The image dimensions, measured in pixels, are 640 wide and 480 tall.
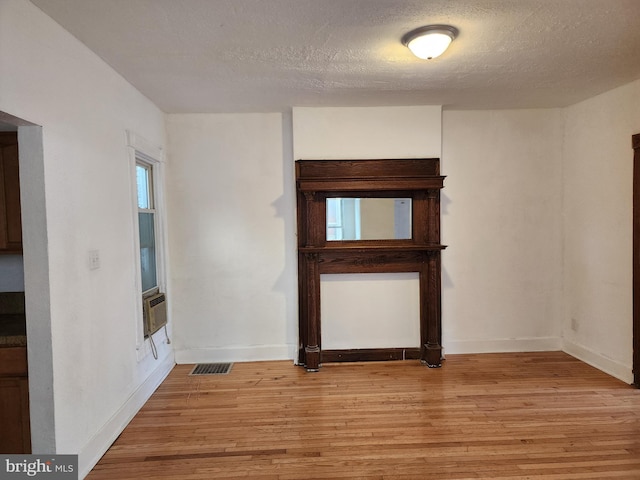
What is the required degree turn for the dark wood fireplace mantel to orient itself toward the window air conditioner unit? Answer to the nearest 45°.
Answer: approximately 90° to its right

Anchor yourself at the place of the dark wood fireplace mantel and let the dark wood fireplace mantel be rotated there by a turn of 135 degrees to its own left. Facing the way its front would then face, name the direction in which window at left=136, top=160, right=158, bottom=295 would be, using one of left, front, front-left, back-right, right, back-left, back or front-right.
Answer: back-left

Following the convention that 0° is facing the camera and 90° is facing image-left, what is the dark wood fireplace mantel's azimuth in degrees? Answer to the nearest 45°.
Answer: approximately 0°

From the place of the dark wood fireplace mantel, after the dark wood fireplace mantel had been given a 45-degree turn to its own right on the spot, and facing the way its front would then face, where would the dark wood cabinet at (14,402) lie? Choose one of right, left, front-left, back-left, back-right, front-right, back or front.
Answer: front

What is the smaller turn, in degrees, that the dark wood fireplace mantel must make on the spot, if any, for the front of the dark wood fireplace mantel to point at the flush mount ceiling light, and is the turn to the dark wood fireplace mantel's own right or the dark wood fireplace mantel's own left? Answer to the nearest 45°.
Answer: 0° — it already faces it
